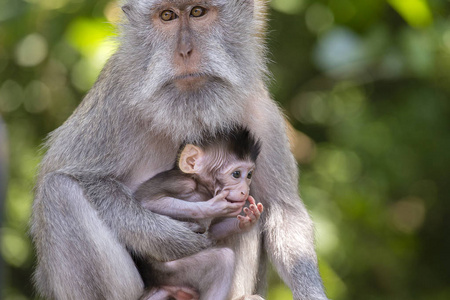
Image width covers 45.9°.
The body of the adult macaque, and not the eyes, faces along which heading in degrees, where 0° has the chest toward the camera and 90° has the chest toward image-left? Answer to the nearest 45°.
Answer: approximately 0°
